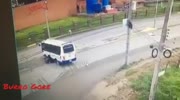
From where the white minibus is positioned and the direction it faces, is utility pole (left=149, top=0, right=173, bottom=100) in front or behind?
behind
